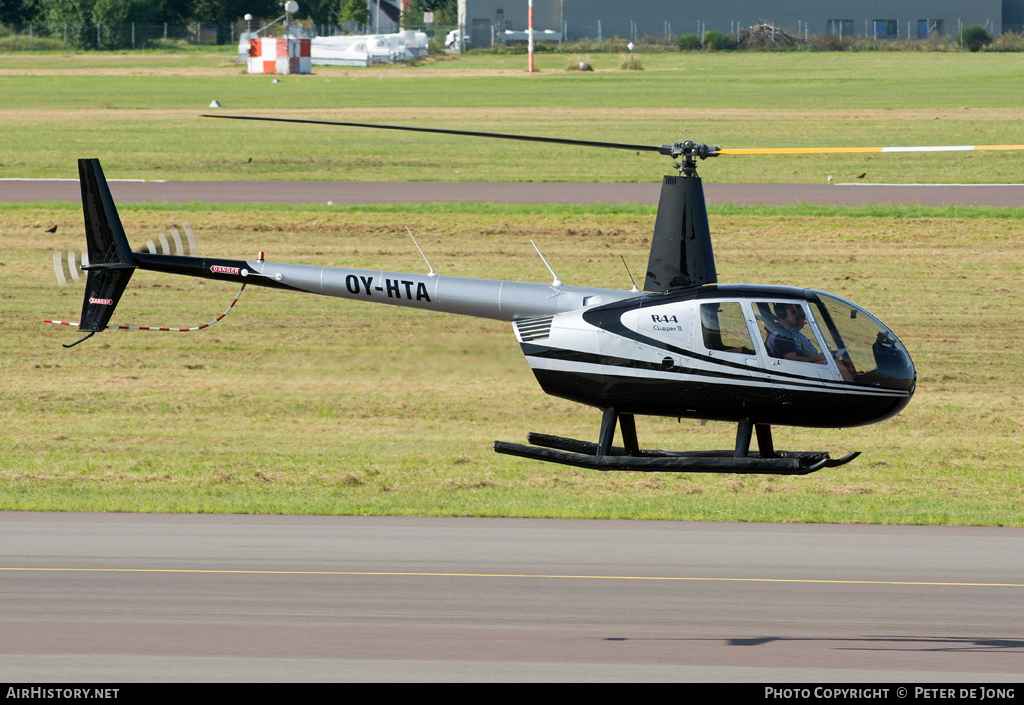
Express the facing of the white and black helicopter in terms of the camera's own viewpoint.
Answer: facing to the right of the viewer

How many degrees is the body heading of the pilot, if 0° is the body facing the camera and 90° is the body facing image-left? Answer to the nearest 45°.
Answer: approximately 270°

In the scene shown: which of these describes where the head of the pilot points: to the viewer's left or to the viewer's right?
to the viewer's right
